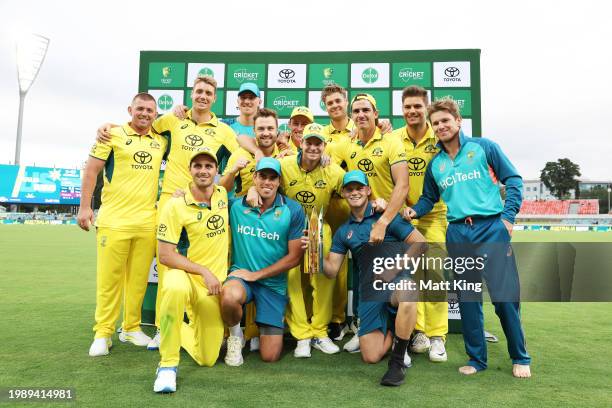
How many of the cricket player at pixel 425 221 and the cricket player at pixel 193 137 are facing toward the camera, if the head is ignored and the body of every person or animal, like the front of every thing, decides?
2

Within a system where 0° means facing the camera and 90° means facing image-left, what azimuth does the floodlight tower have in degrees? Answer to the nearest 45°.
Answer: approximately 315°

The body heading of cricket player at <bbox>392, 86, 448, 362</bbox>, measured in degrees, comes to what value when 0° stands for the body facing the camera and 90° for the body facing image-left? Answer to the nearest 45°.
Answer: approximately 0°

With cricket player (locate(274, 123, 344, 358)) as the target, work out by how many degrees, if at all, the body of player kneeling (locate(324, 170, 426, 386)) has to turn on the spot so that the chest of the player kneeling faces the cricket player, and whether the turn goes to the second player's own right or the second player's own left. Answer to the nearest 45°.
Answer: approximately 135° to the second player's own right

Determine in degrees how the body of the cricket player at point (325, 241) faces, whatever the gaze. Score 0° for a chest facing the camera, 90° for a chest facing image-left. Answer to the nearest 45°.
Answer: approximately 0°

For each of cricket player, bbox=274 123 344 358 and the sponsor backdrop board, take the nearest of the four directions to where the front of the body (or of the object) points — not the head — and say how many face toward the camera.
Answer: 2

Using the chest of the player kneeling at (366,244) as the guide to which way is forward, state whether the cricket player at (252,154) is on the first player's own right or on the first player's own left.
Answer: on the first player's own right
